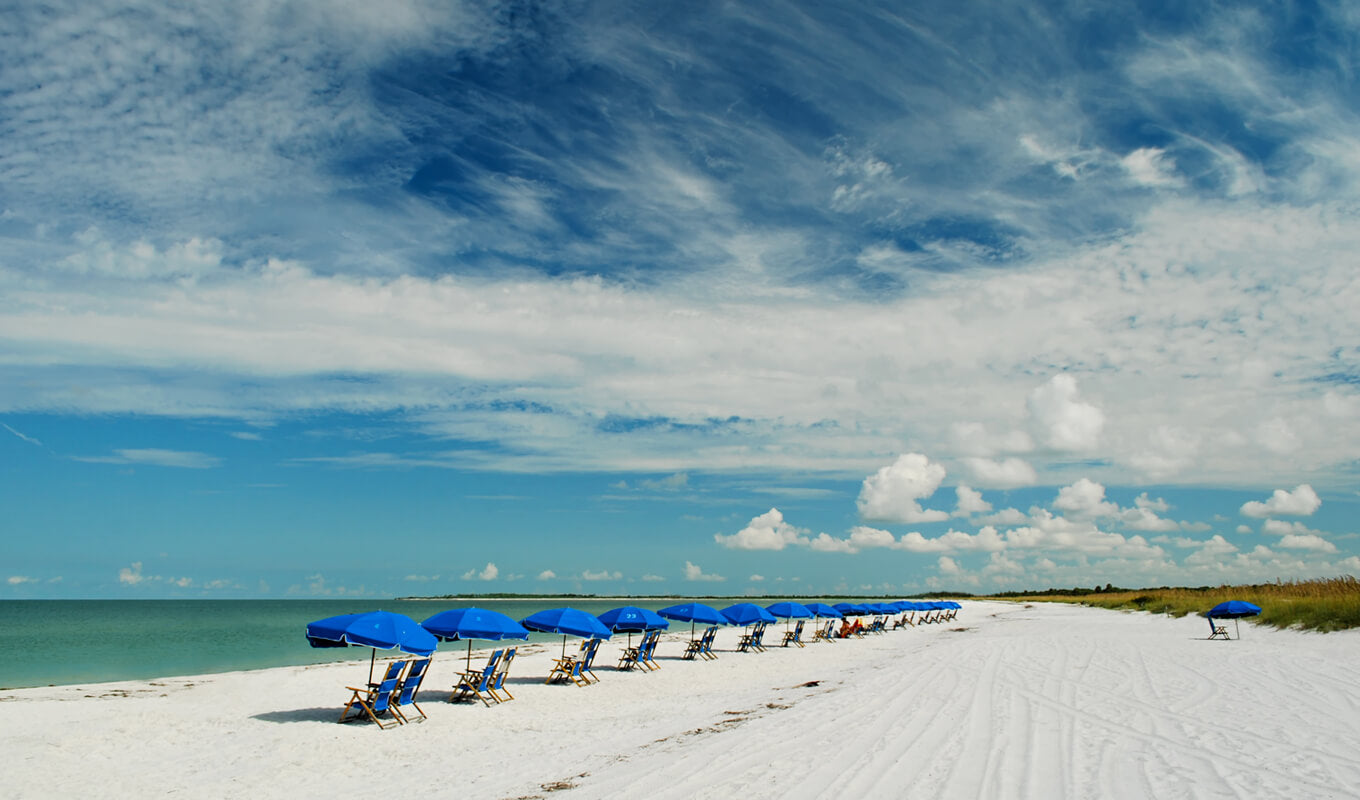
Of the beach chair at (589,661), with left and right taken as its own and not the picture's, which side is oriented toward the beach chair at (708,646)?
right

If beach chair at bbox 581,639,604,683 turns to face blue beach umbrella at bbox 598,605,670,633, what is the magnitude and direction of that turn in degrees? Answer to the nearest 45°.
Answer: approximately 90° to its right

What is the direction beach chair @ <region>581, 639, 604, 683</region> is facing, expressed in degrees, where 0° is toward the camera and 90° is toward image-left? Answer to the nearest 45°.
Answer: approximately 135°

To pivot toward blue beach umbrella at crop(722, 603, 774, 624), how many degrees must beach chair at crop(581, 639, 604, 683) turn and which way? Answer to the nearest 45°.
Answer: approximately 90° to its right

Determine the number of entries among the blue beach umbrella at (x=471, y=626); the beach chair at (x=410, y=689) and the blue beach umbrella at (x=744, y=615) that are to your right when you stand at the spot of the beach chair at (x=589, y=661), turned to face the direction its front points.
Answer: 1

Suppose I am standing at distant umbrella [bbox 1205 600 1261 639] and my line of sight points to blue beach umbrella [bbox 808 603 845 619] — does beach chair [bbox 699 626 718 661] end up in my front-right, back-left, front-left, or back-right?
front-left

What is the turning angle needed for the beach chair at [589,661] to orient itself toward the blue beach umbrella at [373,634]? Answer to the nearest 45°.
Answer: approximately 90° to its left

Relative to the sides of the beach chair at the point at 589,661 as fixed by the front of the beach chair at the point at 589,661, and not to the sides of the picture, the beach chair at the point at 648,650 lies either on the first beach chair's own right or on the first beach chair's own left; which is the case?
on the first beach chair's own right

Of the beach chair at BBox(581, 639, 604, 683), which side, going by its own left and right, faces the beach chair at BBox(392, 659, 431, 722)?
left

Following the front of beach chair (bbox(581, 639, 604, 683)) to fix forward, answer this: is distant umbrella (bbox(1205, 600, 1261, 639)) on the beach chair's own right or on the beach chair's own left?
on the beach chair's own right
